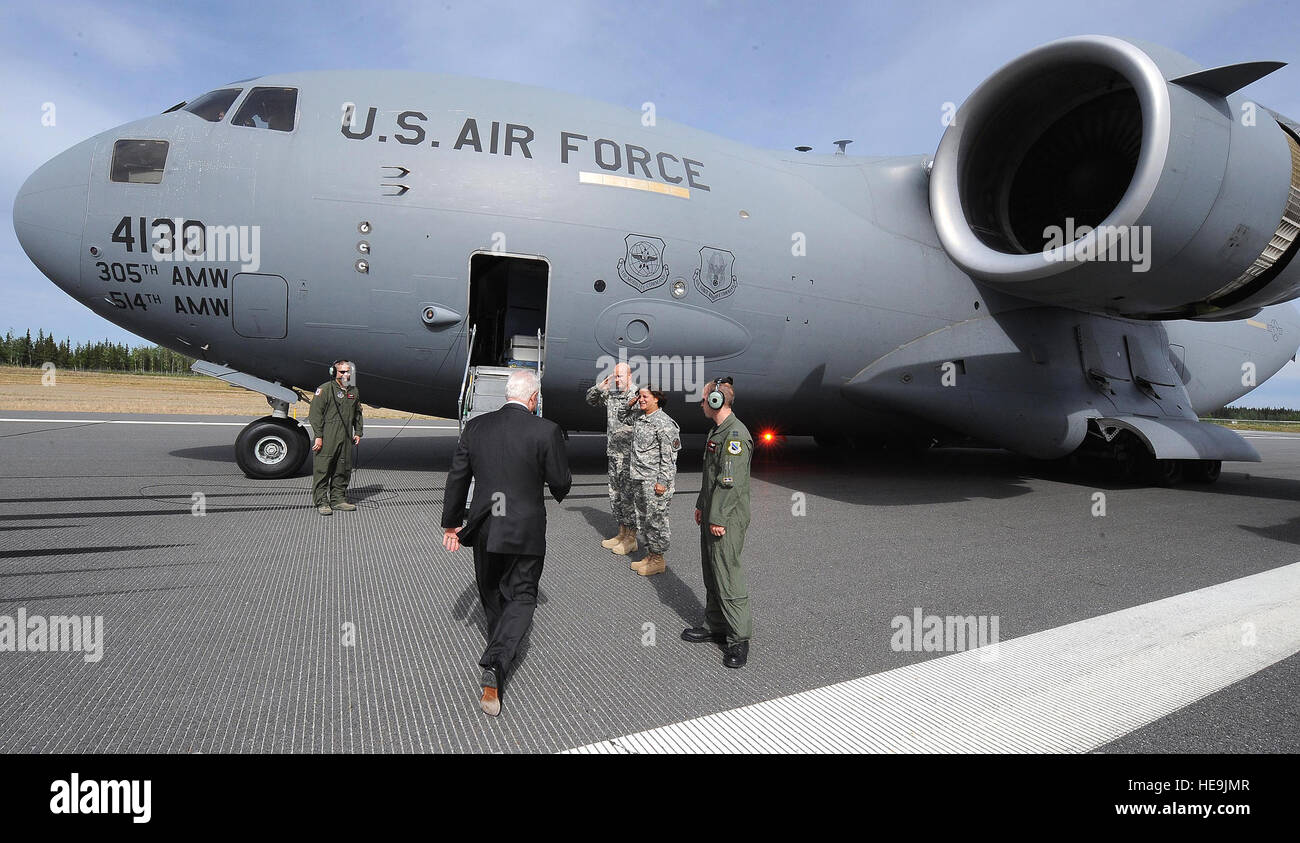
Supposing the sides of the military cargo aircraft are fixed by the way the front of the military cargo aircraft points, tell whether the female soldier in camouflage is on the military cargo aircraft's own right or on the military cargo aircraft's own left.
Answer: on the military cargo aircraft's own left

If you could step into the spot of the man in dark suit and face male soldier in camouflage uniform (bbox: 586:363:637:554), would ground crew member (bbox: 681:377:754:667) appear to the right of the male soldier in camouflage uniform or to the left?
right

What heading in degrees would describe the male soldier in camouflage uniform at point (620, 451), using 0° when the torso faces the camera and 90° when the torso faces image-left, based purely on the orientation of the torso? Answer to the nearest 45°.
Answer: approximately 45°

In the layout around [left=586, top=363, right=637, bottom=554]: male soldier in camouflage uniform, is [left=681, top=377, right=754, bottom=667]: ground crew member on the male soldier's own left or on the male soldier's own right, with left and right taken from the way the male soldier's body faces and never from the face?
on the male soldier's own left

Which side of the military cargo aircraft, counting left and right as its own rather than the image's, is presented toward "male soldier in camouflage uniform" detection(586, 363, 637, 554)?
left

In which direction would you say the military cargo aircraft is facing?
to the viewer's left

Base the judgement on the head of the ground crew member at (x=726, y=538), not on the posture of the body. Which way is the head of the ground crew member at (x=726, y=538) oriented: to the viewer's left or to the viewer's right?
to the viewer's left

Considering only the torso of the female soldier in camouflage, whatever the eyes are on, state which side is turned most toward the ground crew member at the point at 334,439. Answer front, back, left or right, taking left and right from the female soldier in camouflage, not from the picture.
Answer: right

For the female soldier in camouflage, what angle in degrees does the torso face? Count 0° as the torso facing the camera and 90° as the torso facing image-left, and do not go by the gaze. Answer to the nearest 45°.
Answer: approximately 45°

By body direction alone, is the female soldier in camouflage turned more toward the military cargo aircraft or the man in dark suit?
the man in dark suit
